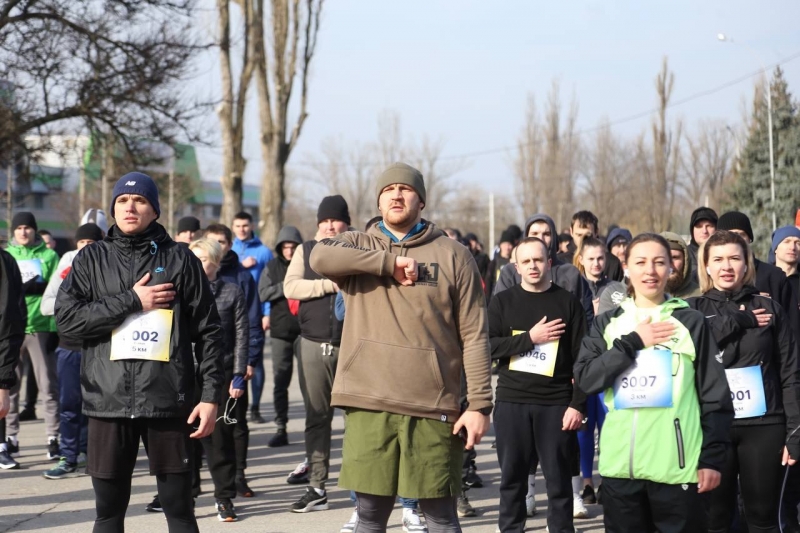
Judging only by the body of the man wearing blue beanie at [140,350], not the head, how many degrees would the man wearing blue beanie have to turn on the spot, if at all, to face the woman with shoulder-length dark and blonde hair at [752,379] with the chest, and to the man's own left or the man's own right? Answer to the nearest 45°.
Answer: approximately 90° to the man's own left

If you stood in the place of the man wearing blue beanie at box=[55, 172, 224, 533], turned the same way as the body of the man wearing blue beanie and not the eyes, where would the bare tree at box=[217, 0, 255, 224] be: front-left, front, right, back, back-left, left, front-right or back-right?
back

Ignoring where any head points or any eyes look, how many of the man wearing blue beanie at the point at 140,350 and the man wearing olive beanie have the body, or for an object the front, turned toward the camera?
2

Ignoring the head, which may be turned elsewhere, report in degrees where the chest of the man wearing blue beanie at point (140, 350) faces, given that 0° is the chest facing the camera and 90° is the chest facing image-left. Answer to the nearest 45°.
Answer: approximately 0°

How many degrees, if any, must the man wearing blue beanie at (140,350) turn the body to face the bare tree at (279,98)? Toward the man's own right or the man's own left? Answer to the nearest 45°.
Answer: approximately 180°

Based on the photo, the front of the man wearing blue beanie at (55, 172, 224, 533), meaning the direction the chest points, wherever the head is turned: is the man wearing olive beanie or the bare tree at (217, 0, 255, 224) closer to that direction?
the man wearing olive beanie

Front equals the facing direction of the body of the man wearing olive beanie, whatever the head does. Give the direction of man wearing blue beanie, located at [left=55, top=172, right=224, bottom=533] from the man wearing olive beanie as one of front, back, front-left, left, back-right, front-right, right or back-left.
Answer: right
